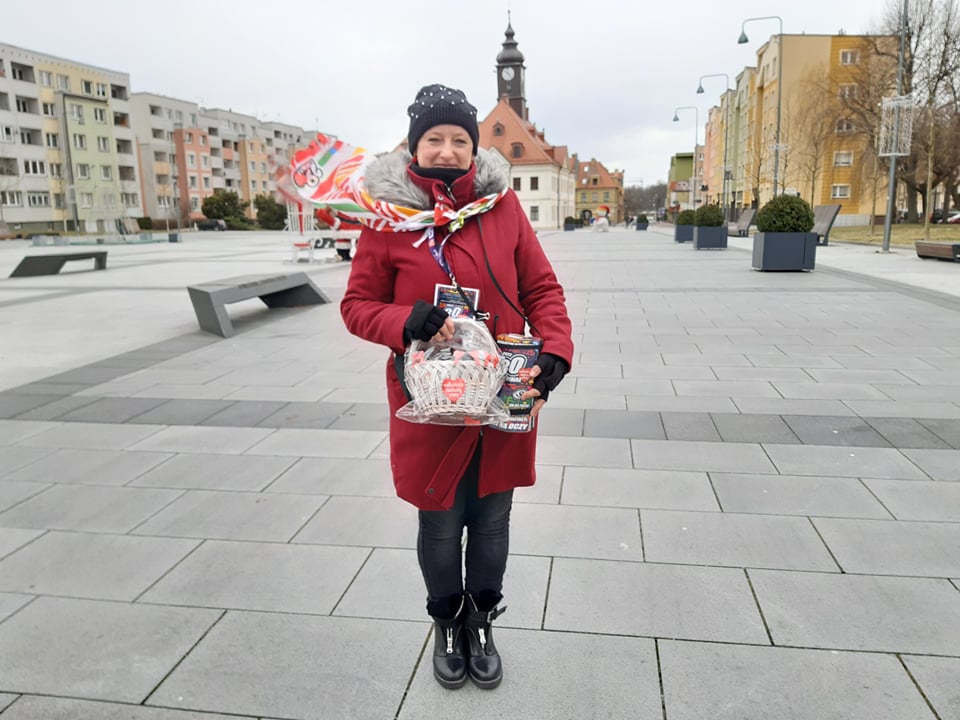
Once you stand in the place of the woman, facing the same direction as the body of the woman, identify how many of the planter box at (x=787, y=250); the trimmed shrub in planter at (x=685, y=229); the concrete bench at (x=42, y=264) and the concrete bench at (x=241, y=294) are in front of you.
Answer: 0

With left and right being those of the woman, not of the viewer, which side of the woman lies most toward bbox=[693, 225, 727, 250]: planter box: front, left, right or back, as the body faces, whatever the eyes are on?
back

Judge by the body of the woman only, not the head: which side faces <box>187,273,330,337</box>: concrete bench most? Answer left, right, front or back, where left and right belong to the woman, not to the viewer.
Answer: back

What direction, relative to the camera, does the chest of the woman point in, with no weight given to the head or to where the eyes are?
toward the camera

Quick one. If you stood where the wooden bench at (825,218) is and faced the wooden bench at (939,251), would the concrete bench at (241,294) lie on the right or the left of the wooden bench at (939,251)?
right

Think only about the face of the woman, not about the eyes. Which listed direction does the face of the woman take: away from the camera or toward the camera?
toward the camera

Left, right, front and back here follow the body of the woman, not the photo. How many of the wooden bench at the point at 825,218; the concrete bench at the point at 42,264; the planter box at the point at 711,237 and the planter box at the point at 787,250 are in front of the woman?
0

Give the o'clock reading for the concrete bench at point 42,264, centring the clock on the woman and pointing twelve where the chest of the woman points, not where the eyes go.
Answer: The concrete bench is roughly at 5 o'clock from the woman.

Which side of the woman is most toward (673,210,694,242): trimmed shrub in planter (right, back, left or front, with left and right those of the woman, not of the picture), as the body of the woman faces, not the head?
back

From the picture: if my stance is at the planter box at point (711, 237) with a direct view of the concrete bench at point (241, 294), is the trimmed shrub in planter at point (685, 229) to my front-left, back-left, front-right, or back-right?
back-right

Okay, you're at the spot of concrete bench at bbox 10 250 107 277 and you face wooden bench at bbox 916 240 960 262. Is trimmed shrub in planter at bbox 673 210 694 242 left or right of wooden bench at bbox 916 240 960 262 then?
left

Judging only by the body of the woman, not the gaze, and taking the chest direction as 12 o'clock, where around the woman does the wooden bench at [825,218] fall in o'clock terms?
The wooden bench is roughly at 7 o'clock from the woman.

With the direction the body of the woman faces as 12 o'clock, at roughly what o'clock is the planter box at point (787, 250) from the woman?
The planter box is roughly at 7 o'clock from the woman.

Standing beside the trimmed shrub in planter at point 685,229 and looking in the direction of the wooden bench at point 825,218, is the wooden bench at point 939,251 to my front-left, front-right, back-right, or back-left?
front-right

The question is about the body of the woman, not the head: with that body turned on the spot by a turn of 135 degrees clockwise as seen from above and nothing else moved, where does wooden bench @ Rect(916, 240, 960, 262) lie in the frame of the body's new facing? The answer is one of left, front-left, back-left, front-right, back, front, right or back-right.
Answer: right
